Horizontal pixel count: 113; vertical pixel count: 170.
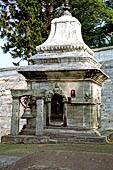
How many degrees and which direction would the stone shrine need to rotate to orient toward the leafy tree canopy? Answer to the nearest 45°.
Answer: approximately 180°

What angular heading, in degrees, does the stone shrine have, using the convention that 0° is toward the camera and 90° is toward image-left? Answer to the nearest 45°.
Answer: approximately 0°
